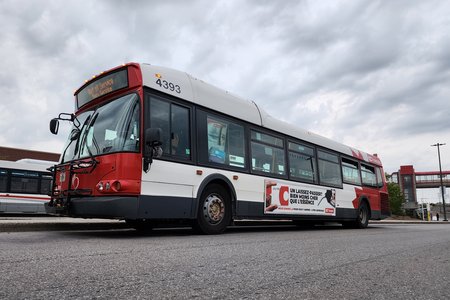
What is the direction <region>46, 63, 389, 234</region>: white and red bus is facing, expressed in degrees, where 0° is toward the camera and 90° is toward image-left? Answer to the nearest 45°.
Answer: approximately 45°

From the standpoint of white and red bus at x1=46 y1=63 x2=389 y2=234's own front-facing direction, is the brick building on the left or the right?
on its right

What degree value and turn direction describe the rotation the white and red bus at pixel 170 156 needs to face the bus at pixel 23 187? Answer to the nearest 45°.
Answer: approximately 90° to its right
